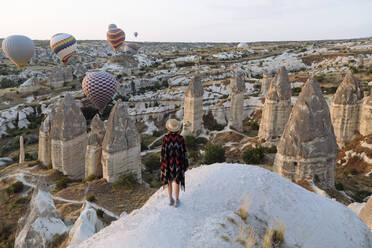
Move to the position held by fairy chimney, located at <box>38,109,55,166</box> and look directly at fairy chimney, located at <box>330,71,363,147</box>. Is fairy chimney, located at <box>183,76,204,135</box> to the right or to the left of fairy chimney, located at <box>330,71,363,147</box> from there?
left

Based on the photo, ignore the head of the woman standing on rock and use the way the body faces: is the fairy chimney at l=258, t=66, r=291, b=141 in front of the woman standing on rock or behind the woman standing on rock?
in front

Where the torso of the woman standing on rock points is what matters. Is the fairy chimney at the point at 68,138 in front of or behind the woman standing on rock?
in front

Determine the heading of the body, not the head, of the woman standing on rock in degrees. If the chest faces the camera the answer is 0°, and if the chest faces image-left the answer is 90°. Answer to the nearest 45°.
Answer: approximately 180°

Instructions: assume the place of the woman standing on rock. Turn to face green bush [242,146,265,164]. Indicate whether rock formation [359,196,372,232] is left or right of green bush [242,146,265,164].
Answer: right

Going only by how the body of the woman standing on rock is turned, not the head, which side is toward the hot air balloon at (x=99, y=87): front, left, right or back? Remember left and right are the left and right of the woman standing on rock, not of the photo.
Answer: front

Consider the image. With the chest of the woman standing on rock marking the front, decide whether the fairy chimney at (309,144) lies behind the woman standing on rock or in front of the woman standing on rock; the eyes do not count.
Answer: in front
